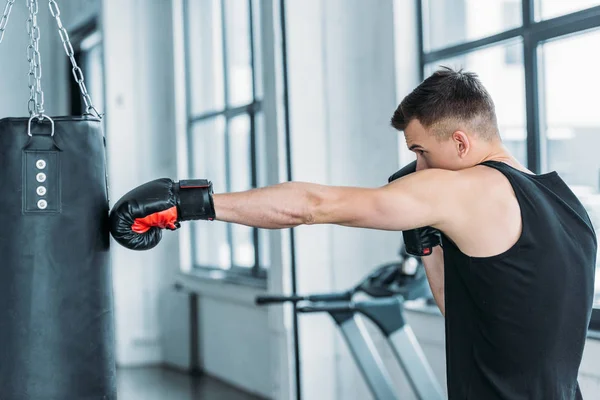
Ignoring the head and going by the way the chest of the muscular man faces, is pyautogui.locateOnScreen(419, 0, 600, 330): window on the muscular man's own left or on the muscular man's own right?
on the muscular man's own right

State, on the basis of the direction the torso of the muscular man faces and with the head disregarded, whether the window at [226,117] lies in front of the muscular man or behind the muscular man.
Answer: in front

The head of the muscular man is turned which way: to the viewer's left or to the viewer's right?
to the viewer's left

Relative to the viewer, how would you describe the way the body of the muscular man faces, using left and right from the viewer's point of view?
facing away from the viewer and to the left of the viewer

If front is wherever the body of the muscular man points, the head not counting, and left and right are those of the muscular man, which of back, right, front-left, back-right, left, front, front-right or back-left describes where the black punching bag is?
front-left

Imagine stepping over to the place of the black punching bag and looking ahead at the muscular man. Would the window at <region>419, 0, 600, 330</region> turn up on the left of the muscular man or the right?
left
